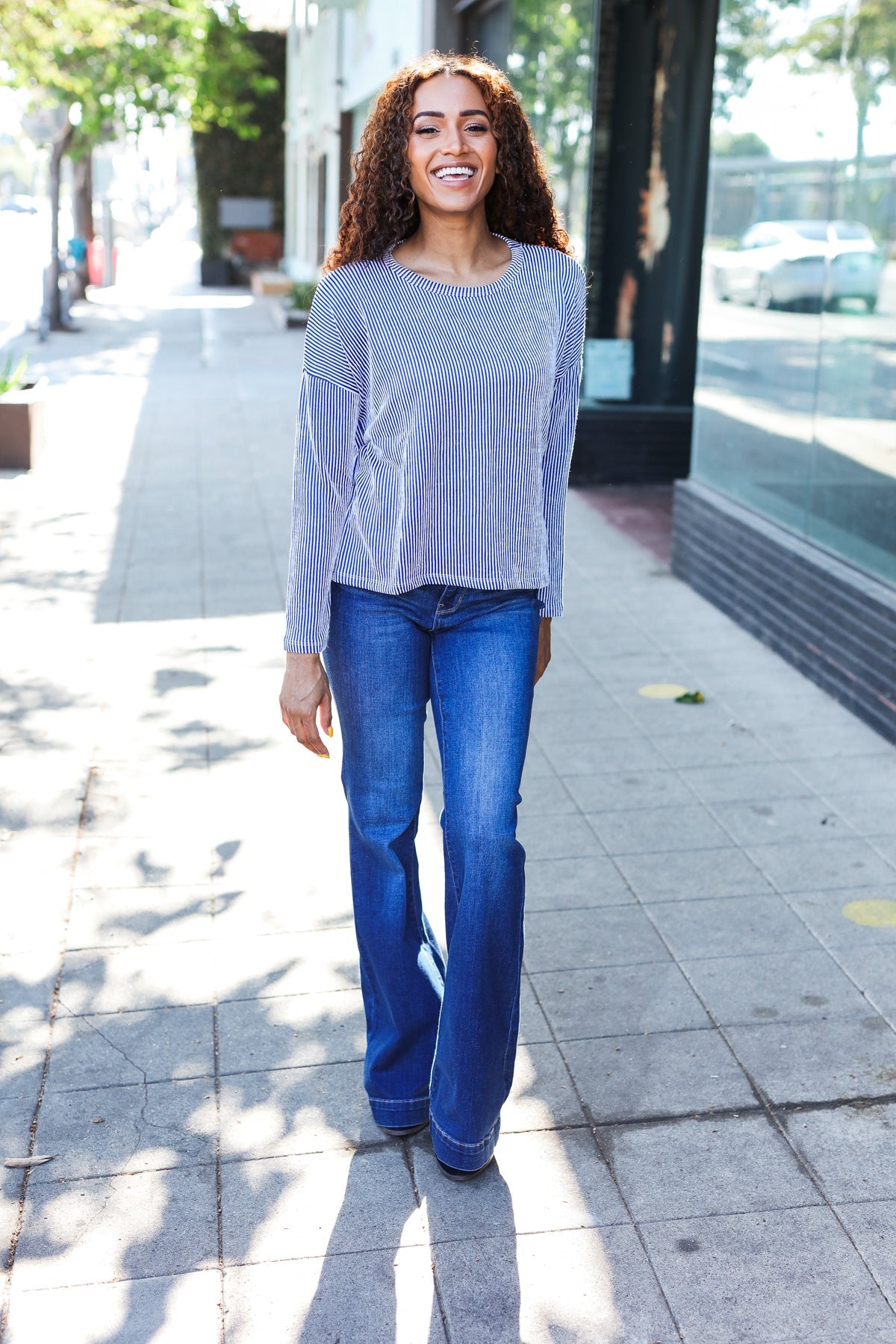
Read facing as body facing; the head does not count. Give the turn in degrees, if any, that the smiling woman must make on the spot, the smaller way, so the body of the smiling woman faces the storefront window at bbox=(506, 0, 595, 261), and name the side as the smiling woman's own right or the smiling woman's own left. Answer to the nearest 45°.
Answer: approximately 180°

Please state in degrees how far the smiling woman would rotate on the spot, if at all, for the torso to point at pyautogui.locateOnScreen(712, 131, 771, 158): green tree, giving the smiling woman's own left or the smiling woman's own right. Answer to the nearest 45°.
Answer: approximately 180°

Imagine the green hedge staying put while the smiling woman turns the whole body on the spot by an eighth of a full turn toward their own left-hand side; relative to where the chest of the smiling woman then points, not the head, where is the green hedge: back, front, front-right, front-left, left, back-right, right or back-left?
back-left

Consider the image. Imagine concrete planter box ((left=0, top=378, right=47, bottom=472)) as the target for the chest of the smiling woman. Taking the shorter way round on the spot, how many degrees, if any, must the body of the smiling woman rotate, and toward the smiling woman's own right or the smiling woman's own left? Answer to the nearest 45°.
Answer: approximately 180°

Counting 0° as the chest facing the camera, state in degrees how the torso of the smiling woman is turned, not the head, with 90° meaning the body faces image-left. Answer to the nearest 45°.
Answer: approximately 0°

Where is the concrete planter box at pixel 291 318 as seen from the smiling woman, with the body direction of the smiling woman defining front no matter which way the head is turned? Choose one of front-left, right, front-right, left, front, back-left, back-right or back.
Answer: back

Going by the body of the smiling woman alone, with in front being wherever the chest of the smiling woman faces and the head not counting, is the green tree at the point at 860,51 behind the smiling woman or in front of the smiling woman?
behind

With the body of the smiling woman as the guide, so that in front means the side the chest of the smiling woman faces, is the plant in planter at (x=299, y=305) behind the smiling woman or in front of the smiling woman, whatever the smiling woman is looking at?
behind
